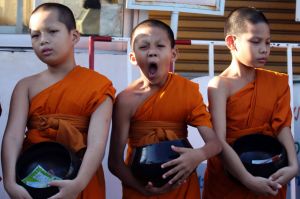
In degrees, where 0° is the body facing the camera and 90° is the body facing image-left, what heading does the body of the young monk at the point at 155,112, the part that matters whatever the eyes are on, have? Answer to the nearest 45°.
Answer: approximately 0°

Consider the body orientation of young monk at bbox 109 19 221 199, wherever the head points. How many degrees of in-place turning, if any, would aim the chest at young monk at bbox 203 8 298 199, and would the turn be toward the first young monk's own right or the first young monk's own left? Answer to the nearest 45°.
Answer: approximately 135° to the first young monk's own left

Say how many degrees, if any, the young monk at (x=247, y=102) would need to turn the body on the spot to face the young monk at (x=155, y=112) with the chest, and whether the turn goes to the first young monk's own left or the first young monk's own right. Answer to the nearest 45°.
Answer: approximately 90° to the first young monk's own right

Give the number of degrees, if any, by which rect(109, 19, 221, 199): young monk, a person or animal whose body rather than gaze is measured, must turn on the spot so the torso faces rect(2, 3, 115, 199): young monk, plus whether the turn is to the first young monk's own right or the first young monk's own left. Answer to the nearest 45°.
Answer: approximately 90° to the first young monk's own right

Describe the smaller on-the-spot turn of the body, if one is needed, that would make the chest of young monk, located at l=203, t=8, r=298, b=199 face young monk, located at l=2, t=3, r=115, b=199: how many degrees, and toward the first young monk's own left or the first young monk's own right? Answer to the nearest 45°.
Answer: approximately 90° to the first young monk's own right
